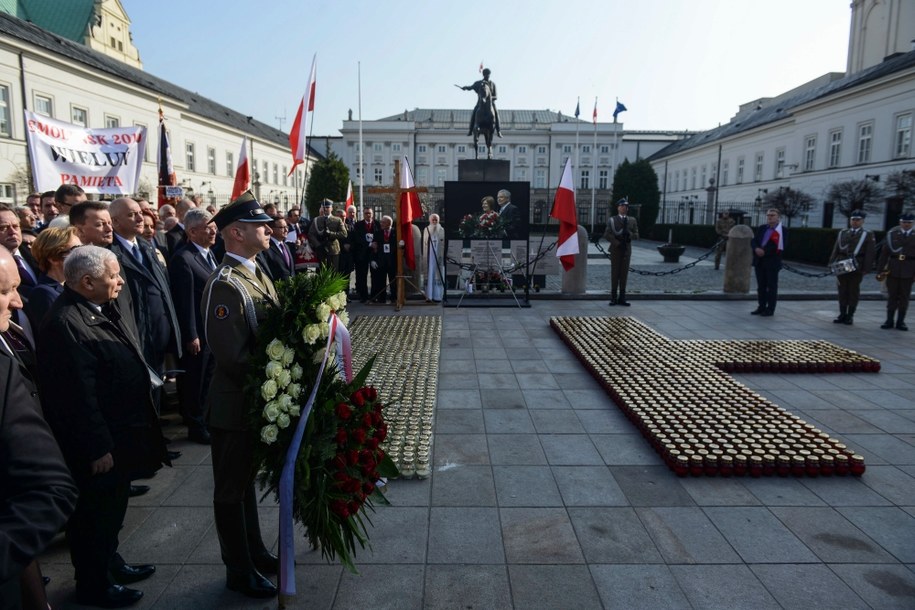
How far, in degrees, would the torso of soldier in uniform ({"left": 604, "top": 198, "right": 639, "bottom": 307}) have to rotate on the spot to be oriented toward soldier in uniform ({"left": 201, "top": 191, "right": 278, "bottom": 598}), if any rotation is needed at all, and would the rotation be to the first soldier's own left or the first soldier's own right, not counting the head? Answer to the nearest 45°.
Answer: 0° — they already face them

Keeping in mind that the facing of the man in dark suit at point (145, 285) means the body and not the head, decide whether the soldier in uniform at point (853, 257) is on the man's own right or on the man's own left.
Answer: on the man's own left

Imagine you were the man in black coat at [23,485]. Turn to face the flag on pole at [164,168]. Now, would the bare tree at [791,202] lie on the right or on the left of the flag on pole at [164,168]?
right

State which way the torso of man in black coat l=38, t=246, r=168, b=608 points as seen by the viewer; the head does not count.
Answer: to the viewer's right

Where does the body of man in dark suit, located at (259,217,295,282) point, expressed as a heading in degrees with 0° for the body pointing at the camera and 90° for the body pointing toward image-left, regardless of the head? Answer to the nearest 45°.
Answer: approximately 315°
